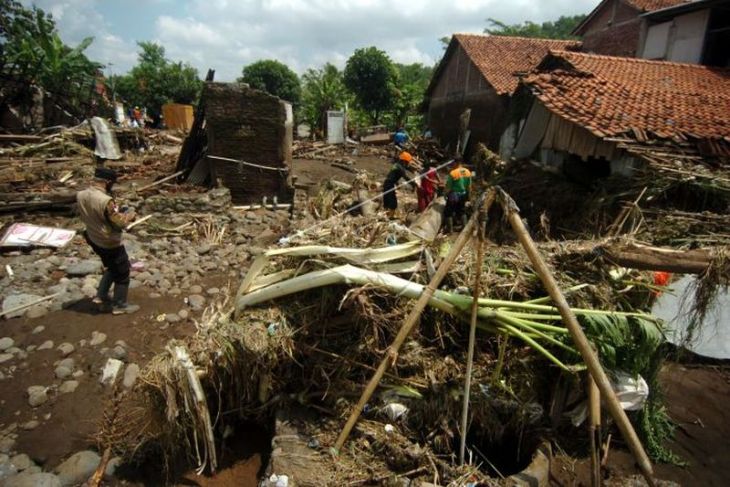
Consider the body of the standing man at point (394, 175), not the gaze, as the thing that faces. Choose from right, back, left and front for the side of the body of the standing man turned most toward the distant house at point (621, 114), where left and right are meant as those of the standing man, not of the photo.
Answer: front

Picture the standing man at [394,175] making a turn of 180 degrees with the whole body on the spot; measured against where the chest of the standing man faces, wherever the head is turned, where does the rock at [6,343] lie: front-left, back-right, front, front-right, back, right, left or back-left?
front-left

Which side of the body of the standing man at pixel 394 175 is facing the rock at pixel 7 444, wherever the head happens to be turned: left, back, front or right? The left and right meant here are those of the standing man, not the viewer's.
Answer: right

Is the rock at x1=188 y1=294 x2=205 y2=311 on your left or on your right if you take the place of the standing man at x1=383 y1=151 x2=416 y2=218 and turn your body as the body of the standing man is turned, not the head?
on your right

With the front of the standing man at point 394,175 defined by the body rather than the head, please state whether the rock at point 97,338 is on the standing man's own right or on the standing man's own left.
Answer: on the standing man's own right

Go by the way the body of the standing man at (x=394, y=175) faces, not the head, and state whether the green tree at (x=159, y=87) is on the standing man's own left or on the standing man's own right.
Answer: on the standing man's own left

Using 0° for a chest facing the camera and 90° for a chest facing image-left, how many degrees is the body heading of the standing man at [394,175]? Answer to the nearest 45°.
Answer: approximately 270°

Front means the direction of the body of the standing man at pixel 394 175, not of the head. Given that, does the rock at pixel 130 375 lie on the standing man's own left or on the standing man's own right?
on the standing man's own right

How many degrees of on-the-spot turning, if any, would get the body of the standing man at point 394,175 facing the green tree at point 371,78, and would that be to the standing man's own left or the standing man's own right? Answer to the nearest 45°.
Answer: approximately 90° to the standing man's own left
